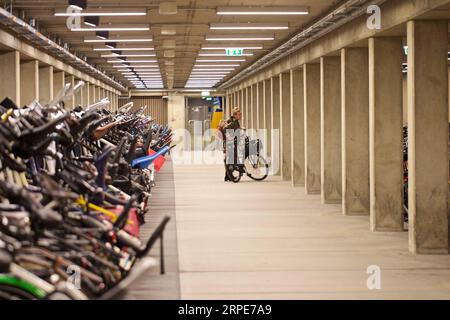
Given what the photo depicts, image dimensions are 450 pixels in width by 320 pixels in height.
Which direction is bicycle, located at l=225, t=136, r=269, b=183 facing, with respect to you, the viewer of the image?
facing to the right of the viewer

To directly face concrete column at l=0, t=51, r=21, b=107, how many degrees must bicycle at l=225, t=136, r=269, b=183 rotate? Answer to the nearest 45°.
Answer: approximately 135° to its right

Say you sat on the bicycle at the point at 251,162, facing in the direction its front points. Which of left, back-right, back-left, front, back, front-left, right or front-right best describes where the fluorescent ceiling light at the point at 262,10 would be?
right

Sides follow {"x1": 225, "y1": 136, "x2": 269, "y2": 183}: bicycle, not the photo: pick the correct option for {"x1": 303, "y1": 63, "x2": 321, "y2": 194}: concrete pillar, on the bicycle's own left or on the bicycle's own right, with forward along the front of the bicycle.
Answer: on the bicycle's own right

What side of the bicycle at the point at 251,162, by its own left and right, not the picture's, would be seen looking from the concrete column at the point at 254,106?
left

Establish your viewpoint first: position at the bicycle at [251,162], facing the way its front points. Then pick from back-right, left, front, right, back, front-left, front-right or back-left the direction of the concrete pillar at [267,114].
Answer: left

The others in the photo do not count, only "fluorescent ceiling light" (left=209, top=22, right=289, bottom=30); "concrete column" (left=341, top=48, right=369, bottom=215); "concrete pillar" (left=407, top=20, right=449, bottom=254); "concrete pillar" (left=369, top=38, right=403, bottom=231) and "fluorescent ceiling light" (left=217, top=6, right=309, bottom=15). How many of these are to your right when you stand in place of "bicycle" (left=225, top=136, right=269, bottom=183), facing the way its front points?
5

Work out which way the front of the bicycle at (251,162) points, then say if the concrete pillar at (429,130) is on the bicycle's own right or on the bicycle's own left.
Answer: on the bicycle's own right

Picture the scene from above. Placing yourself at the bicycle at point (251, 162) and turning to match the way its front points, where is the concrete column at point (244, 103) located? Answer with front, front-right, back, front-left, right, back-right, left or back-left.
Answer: left

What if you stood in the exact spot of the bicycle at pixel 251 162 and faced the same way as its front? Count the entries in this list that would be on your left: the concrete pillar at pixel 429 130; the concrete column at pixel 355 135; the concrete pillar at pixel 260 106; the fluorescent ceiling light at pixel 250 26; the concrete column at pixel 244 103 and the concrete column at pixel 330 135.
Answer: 2

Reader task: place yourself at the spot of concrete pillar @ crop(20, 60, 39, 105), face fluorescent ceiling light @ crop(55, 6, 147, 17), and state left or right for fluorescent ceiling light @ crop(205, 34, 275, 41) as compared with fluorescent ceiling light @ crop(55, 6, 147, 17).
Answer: left

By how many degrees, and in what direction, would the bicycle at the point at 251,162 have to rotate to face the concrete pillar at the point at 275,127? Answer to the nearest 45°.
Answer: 0° — it already faces it

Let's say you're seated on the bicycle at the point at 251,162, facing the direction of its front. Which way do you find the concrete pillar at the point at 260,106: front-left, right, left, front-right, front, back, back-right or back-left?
left

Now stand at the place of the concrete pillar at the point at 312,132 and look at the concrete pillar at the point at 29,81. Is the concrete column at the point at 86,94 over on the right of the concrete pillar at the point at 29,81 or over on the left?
right
